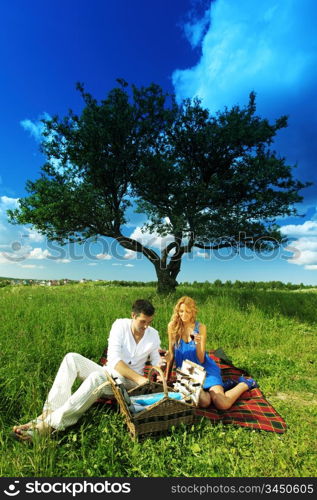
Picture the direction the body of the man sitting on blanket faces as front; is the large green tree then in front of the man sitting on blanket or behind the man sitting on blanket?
behind

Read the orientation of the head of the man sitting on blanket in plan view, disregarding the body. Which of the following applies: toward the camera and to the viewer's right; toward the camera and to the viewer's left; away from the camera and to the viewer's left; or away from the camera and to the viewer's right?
toward the camera and to the viewer's right

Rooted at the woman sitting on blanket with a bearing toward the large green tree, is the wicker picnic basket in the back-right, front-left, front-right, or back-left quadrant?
back-left

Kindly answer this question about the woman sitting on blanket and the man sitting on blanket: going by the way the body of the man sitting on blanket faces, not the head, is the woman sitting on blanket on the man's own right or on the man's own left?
on the man's own left

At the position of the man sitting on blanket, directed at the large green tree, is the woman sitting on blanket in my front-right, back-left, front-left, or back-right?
front-right

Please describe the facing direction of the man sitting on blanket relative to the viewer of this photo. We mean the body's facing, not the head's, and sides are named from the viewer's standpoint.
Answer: facing the viewer

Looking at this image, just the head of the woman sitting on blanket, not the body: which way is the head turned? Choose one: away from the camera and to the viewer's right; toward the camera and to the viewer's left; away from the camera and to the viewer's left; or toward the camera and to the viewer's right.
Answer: toward the camera and to the viewer's left
